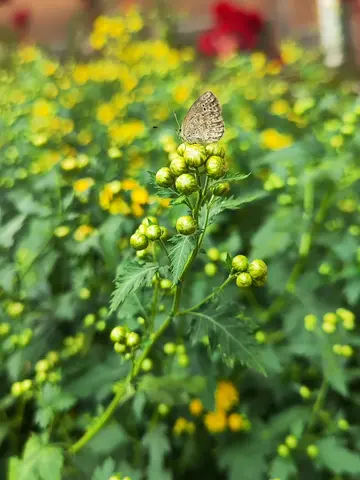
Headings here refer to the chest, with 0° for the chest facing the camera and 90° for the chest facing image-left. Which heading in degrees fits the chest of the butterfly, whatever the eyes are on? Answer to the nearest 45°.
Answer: approximately 90°

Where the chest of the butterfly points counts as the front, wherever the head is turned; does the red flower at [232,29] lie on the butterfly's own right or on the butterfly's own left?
on the butterfly's own right
